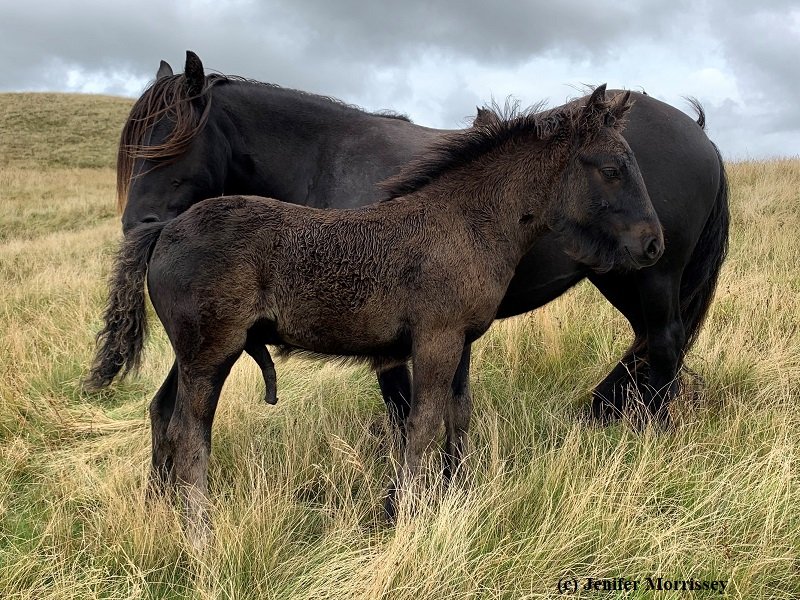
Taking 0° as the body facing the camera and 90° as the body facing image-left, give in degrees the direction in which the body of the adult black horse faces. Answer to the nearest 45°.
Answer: approximately 90°
